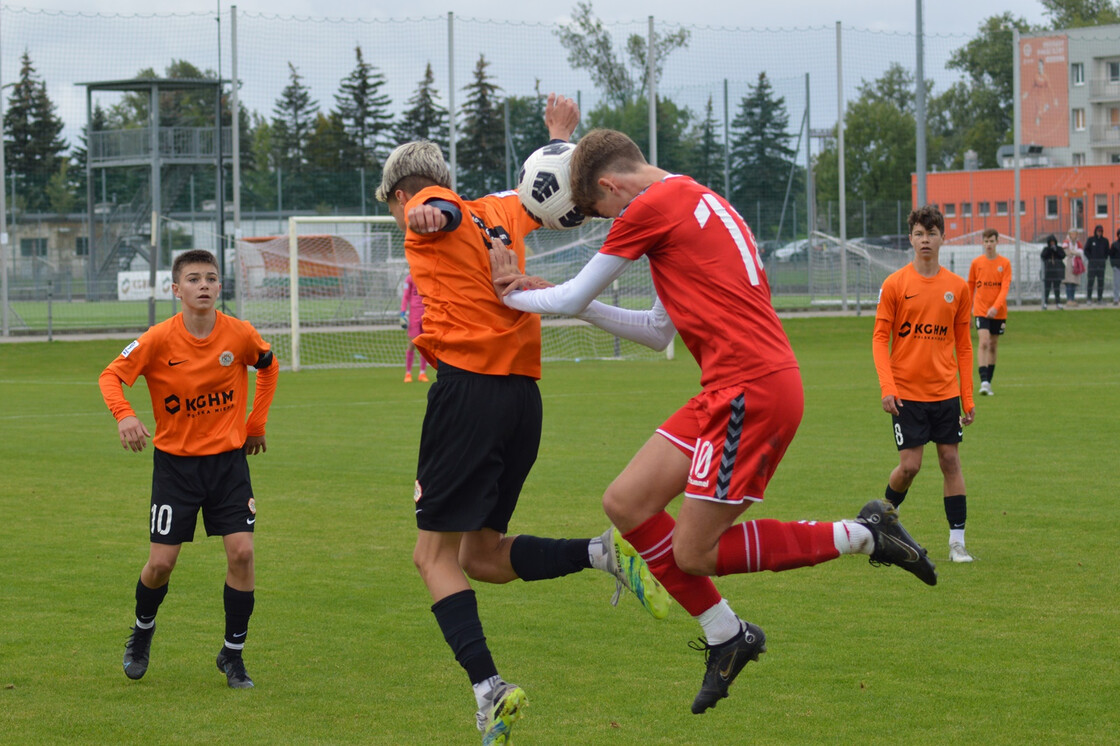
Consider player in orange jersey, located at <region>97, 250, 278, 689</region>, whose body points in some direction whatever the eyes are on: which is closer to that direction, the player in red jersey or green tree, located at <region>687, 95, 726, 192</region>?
the player in red jersey

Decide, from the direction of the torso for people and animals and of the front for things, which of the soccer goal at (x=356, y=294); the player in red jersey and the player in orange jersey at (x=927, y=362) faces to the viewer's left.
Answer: the player in red jersey

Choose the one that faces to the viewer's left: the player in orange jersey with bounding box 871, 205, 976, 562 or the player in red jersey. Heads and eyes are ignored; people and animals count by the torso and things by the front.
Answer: the player in red jersey
